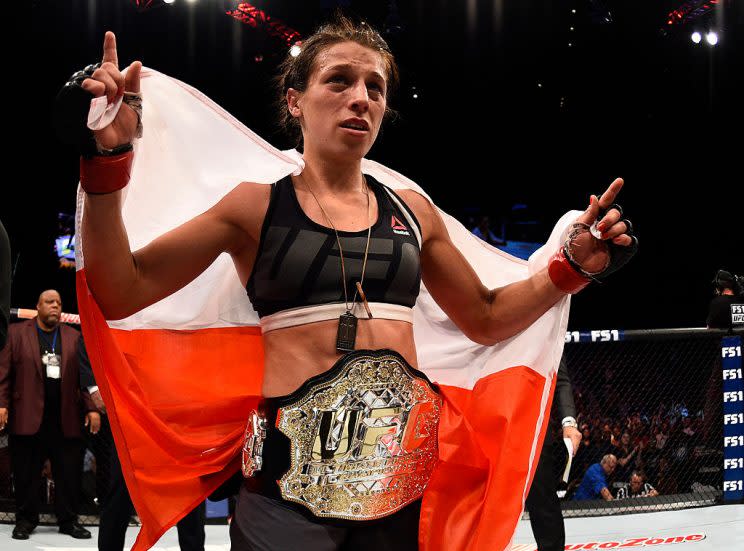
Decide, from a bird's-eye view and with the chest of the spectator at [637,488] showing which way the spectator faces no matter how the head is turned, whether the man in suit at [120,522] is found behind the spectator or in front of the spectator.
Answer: in front

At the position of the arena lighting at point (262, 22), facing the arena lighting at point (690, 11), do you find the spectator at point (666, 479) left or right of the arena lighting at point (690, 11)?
right

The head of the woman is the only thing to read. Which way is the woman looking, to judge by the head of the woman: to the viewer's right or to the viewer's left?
to the viewer's right

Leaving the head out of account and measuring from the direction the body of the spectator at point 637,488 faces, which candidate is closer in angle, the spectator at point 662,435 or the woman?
the woman
